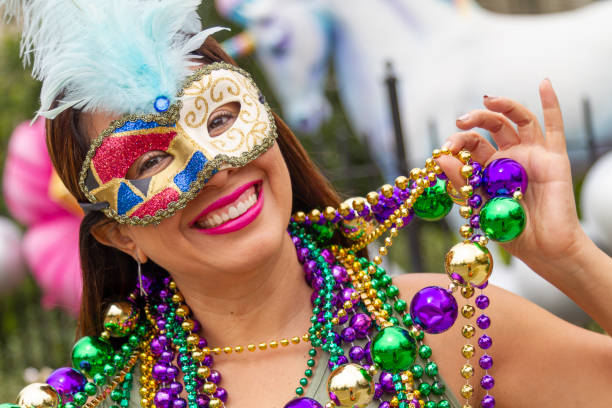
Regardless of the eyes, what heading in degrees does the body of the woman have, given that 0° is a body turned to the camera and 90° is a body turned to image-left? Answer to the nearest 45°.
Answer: approximately 0°

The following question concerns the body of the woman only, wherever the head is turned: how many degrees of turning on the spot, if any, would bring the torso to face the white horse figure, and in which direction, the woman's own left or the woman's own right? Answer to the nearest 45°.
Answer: approximately 180°
